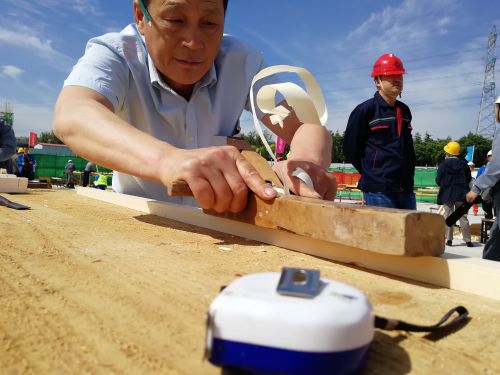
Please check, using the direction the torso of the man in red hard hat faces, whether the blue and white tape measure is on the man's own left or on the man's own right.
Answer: on the man's own right

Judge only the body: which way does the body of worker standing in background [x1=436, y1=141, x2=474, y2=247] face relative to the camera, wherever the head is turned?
away from the camera

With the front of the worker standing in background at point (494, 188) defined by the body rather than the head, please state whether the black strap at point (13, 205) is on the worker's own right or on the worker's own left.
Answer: on the worker's own left

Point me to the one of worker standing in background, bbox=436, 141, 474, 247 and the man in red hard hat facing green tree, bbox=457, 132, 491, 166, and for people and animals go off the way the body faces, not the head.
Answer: the worker standing in background

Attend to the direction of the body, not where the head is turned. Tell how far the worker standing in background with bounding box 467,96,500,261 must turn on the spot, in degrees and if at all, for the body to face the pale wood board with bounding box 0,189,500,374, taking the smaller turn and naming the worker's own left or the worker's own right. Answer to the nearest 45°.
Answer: approximately 90° to the worker's own left

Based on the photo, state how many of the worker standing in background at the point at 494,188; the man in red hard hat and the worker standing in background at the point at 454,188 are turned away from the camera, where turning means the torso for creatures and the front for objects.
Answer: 1

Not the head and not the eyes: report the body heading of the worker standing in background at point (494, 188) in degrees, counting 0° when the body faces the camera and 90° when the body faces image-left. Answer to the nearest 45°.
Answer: approximately 90°

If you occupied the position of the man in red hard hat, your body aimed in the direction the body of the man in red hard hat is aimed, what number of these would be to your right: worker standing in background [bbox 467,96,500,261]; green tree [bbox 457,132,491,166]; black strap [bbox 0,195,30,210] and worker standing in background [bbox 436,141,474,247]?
1

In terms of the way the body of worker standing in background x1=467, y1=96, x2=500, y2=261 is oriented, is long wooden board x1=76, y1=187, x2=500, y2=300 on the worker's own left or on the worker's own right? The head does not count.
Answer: on the worker's own left

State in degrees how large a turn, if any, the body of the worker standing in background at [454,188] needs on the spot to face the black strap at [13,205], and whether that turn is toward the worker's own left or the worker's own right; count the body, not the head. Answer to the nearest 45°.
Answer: approximately 180°

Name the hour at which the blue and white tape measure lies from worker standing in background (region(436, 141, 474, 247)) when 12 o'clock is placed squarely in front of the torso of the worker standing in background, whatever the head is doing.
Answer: The blue and white tape measure is roughly at 6 o'clock from the worker standing in background.

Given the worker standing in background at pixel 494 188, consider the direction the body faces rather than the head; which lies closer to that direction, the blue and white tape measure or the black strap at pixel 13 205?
the black strap

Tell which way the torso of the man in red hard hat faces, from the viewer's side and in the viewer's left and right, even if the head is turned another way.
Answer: facing the viewer and to the right of the viewer

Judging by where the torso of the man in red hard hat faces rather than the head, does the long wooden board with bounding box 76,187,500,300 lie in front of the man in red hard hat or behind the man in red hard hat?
in front

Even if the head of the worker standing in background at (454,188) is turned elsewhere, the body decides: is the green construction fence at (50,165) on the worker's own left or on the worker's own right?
on the worker's own left

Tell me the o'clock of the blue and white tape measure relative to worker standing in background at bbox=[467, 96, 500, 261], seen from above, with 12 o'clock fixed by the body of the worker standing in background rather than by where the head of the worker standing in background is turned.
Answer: The blue and white tape measure is roughly at 9 o'clock from the worker standing in background.
